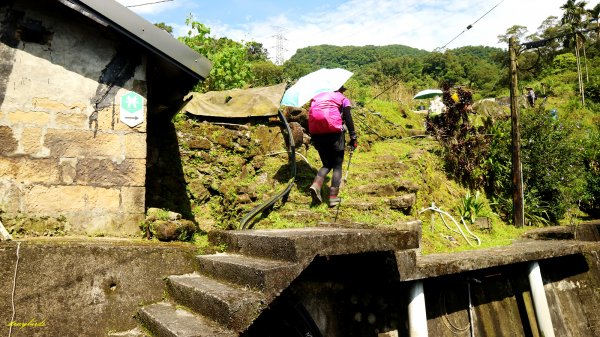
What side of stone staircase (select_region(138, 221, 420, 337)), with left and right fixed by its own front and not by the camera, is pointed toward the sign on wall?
right

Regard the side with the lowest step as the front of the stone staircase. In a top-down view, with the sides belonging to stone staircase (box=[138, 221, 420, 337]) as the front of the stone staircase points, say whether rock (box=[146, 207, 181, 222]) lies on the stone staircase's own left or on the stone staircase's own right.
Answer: on the stone staircase's own right

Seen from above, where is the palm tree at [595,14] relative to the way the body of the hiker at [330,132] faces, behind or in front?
in front

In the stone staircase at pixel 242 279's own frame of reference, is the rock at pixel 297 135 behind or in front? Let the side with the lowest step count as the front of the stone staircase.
behind

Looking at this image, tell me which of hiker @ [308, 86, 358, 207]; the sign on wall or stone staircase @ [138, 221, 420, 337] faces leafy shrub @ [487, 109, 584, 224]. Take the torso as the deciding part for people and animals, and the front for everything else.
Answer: the hiker

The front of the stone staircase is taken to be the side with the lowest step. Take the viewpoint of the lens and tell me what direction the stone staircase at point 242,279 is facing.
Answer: facing the viewer and to the left of the viewer

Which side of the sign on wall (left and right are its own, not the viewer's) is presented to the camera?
front

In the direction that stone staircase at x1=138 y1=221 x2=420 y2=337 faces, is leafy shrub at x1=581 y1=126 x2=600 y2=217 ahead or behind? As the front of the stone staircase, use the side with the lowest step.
behind

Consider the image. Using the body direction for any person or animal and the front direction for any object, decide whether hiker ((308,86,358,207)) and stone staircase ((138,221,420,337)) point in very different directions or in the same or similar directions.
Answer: very different directions

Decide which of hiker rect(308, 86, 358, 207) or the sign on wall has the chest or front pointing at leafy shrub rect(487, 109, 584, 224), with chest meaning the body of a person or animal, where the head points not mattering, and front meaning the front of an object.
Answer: the hiker
